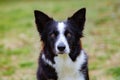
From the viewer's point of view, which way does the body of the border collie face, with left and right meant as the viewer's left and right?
facing the viewer
